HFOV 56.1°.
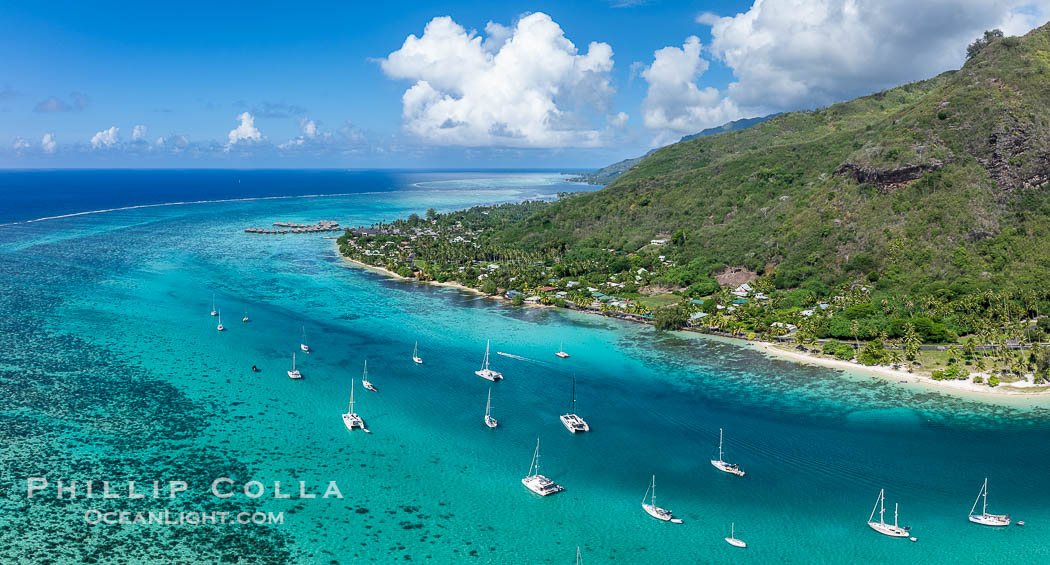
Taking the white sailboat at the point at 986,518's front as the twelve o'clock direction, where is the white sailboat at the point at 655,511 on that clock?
the white sailboat at the point at 655,511 is roughly at 11 o'clock from the white sailboat at the point at 986,518.

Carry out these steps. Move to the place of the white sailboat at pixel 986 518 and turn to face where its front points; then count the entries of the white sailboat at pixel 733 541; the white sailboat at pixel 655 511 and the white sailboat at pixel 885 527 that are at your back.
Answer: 0

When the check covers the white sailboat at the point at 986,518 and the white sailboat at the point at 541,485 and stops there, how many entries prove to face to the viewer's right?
0

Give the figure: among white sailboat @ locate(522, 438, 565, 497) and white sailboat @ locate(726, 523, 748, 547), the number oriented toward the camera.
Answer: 0

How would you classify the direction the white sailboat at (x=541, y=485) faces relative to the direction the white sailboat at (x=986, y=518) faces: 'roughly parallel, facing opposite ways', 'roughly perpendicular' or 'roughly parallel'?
roughly parallel

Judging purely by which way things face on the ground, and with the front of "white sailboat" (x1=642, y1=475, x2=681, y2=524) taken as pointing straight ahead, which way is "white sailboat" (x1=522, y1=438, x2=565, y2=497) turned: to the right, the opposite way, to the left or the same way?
the same way

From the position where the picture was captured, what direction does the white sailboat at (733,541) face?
facing away from the viewer and to the left of the viewer

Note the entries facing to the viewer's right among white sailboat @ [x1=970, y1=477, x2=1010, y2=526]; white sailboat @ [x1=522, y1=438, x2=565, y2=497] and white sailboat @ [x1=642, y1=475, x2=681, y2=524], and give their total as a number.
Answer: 0

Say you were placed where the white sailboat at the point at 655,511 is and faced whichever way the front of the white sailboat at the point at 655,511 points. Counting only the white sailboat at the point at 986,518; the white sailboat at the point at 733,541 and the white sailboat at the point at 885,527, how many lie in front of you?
0

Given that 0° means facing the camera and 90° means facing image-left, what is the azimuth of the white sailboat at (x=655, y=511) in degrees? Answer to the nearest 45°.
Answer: approximately 135°

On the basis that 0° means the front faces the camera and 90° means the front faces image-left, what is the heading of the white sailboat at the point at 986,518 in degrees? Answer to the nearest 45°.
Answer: approximately 90°

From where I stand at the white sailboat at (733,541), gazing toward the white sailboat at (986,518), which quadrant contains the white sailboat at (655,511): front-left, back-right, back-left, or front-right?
back-left

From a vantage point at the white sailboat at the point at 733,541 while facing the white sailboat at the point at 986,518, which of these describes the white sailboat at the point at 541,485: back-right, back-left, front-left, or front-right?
back-left

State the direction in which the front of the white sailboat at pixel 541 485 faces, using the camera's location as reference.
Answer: facing away from the viewer and to the left of the viewer

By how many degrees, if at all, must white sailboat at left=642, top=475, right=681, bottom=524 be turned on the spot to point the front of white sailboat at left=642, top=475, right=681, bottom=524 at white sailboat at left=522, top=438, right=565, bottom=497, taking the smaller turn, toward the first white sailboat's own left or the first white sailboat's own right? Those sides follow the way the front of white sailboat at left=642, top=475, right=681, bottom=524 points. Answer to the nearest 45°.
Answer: approximately 45° to the first white sailboat's own left

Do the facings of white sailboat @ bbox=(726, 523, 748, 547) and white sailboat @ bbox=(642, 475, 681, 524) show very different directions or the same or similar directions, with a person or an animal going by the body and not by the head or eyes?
same or similar directions

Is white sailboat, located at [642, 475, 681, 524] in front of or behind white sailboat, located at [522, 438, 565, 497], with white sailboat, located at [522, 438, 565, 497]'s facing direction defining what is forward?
behind

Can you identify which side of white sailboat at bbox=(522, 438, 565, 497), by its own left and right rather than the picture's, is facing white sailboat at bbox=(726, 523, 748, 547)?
back
